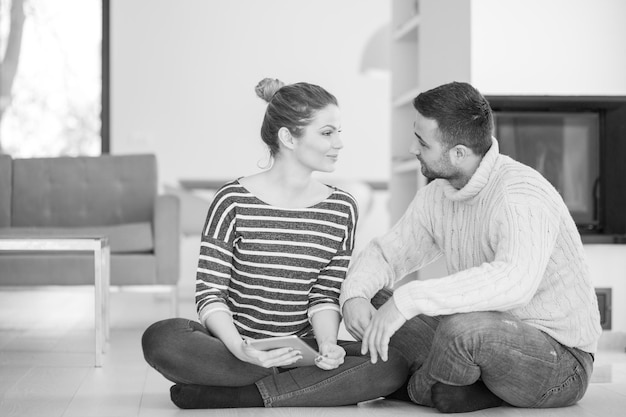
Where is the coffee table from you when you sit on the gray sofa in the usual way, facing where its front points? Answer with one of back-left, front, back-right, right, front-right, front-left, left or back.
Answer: front

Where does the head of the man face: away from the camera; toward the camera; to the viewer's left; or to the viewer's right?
to the viewer's left

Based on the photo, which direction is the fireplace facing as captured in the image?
toward the camera

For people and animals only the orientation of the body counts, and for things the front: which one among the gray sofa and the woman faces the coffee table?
the gray sofa

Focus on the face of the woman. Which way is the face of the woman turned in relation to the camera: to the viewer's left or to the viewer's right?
to the viewer's right

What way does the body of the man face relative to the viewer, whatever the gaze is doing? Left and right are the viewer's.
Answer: facing the viewer and to the left of the viewer

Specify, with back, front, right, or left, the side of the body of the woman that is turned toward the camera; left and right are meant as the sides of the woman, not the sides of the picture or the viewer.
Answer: front

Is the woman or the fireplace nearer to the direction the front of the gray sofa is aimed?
the woman

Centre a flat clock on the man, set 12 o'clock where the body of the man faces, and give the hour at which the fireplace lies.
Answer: The fireplace is roughly at 5 o'clock from the man.

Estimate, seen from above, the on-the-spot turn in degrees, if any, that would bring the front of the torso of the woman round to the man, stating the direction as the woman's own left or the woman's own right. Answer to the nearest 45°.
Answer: approximately 90° to the woman's own left

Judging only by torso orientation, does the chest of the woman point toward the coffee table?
no

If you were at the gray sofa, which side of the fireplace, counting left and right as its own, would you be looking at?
right
